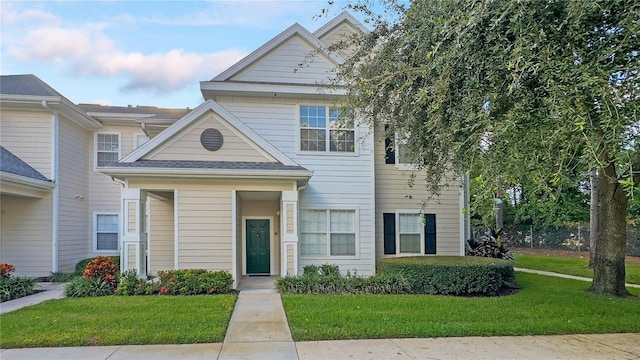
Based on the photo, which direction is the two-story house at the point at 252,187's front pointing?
toward the camera

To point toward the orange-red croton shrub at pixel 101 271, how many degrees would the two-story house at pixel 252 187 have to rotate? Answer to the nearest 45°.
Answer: approximately 45° to its right

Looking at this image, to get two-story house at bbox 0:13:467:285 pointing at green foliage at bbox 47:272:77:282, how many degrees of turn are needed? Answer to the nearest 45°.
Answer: approximately 90° to its right
